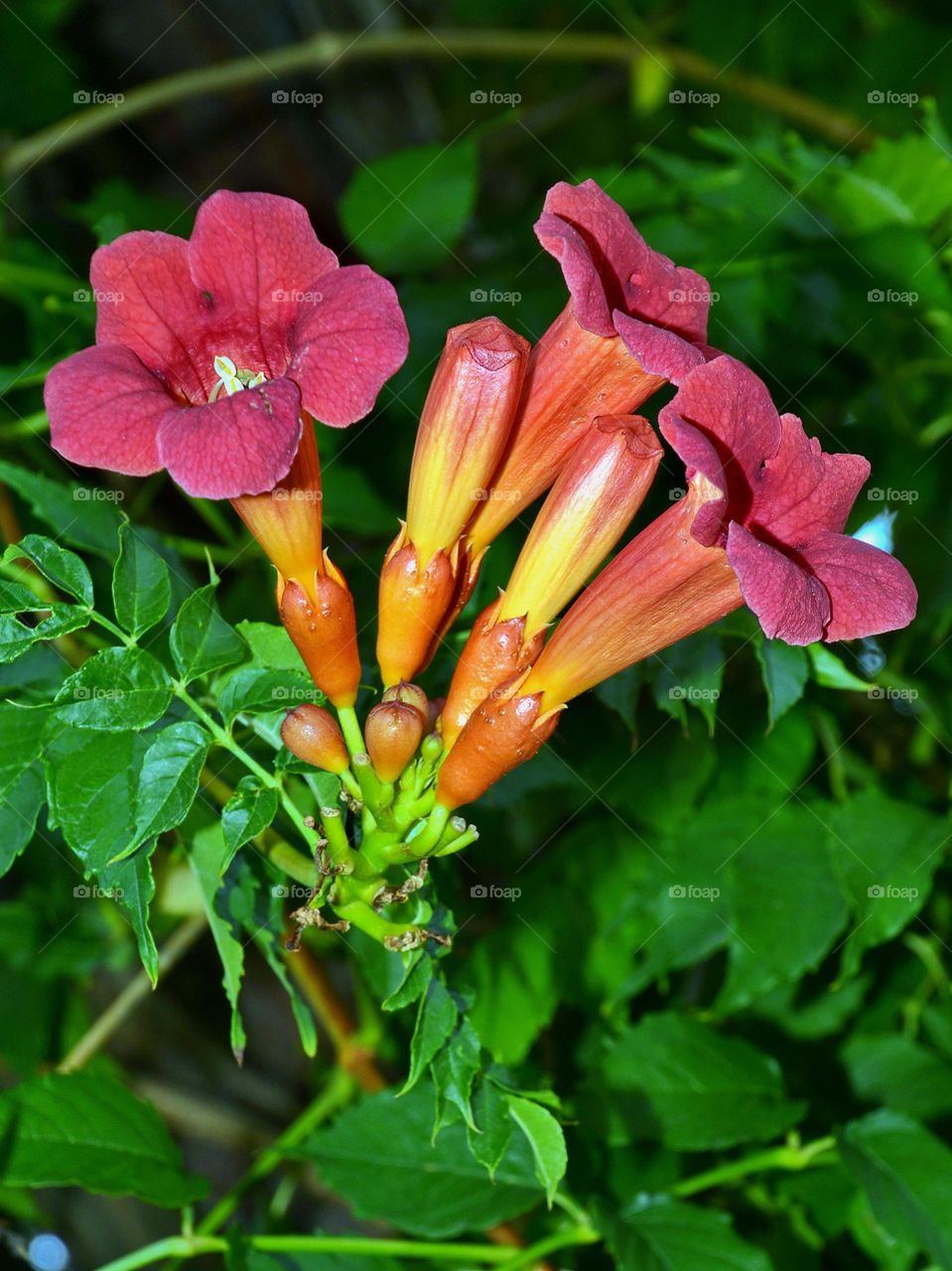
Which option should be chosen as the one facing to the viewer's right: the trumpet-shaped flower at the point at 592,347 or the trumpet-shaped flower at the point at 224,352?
the trumpet-shaped flower at the point at 592,347

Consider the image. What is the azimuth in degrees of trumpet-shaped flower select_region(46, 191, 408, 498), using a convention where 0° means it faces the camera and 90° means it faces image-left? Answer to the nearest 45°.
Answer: approximately 0°

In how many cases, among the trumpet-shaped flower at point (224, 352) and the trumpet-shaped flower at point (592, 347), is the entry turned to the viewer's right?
1

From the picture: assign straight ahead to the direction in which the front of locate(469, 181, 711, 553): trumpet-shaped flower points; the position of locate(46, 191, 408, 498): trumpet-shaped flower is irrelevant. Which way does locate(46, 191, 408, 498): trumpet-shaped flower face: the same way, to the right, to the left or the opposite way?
to the right

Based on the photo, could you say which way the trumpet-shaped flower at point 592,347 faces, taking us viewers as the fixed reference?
facing to the right of the viewer
